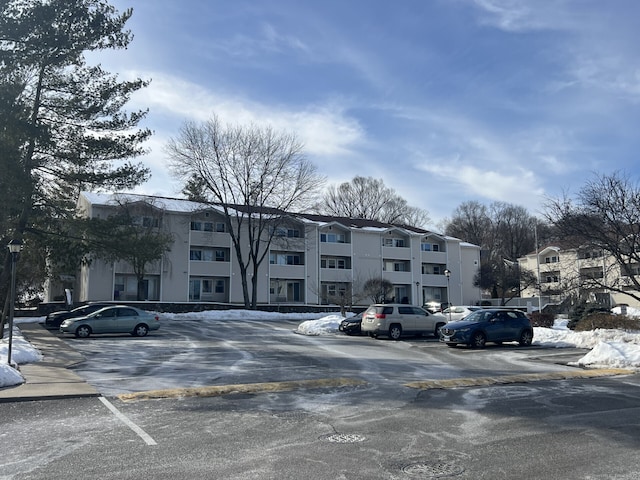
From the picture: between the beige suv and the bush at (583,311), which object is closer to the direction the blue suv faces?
the beige suv

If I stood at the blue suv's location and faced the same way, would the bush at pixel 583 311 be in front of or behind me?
behind

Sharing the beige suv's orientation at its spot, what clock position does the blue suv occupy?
The blue suv is roughly at 3 o'clock from the beige suv.

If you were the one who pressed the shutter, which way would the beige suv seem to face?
facing away from the viewer and to the right of the viewer

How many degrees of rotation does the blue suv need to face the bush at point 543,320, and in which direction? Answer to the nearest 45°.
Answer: approximately 135° to its right

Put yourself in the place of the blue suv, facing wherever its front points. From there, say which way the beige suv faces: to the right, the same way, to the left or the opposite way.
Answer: the opposite way

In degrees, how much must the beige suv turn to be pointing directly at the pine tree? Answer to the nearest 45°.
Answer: approximately 180°

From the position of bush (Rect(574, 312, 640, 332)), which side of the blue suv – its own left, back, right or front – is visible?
back

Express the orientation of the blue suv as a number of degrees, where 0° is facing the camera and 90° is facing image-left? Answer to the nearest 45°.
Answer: approximately 45°

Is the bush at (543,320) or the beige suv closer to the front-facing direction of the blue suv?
the beige suv

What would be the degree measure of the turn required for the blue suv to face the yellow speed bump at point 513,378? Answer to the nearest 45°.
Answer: approximately 45° to its left
